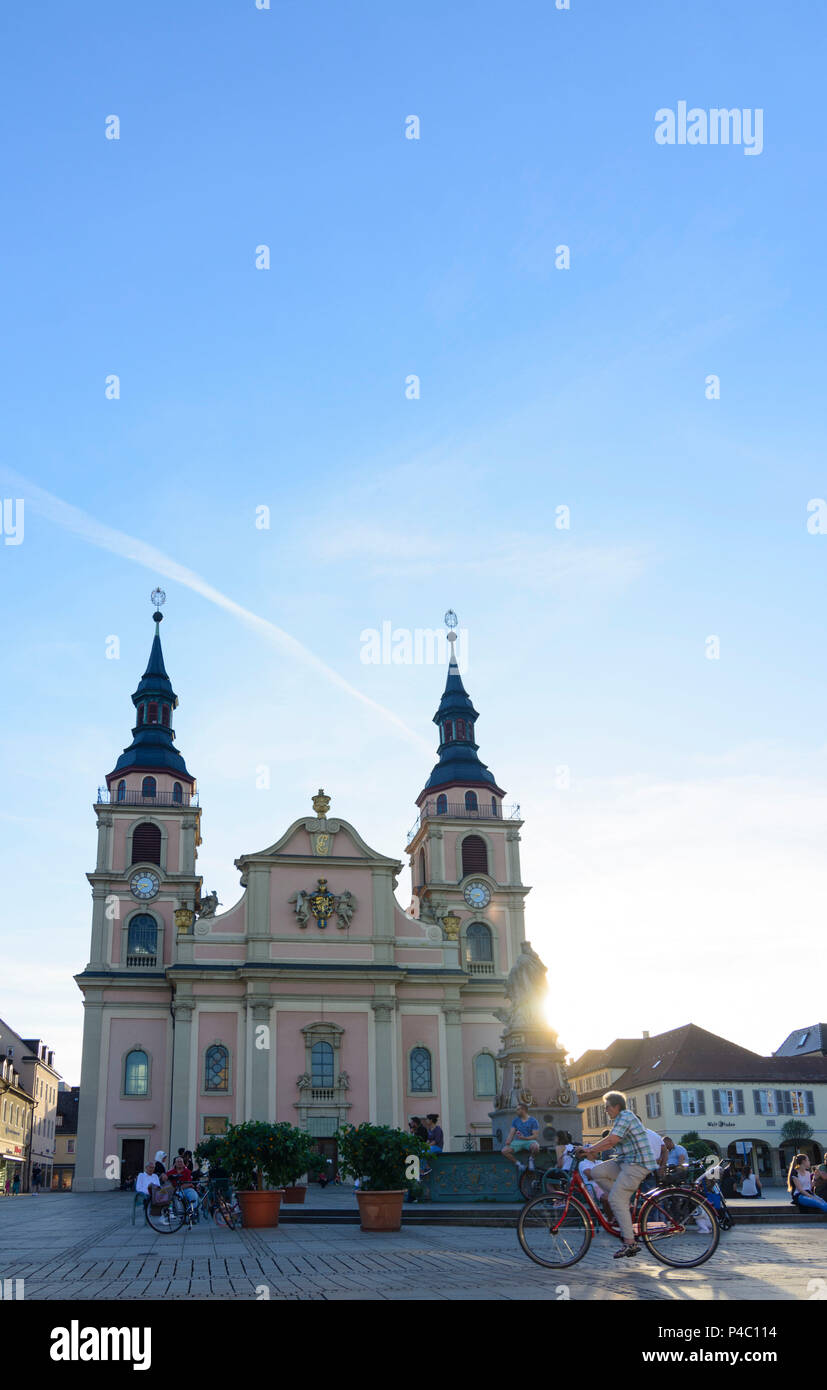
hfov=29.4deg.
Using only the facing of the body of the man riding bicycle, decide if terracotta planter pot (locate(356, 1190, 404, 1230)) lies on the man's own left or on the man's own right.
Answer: on the man's own right

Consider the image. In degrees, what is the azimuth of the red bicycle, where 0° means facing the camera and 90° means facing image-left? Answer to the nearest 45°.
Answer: approximately 90°

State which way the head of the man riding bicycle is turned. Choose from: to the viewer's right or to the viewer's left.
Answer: to the viewer's left

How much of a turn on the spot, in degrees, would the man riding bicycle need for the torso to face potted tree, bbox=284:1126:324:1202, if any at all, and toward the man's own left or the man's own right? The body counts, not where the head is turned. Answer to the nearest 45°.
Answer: approximately 45° to the man's own right

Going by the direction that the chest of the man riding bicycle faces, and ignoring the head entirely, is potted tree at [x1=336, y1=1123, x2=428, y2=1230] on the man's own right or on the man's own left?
on the man's own right

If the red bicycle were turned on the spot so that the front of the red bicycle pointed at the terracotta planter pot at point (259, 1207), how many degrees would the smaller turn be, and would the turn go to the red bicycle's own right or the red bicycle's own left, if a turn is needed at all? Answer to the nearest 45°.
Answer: approximately 45° to the red bicycle's own right

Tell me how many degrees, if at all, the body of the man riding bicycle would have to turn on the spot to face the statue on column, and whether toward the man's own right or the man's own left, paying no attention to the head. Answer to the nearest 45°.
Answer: approximately 90° to the man's own right

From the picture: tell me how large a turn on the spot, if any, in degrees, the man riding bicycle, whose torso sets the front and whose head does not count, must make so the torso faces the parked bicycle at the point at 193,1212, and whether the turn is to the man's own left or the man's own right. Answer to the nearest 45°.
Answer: approximately 45° to the man's own right

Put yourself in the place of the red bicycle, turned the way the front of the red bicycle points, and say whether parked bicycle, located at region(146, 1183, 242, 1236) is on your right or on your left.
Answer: on your right

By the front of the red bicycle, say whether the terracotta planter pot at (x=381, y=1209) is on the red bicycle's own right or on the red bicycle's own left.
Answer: on the red bicycle's own right

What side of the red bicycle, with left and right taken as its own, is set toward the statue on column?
right

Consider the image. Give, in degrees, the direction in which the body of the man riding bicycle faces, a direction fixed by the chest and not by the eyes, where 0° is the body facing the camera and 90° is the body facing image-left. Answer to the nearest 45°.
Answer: approximately 90°

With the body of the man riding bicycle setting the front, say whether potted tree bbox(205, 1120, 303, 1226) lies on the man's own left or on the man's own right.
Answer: on the man's own right

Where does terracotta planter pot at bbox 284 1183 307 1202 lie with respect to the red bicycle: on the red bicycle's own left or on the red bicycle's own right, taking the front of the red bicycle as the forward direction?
on the red bicycle's own right
